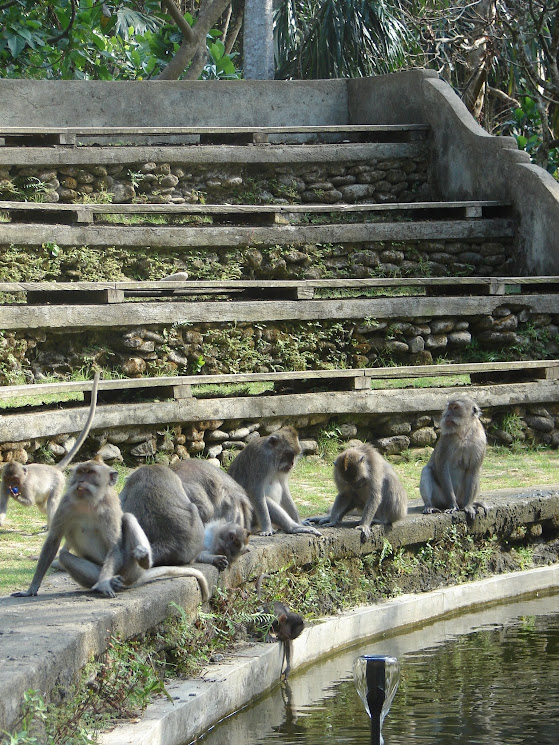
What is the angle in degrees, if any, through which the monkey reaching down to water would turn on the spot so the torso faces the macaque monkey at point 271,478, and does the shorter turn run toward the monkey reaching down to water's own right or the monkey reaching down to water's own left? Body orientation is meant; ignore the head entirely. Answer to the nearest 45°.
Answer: approximately 135° to the monkey reaching down to water's own left

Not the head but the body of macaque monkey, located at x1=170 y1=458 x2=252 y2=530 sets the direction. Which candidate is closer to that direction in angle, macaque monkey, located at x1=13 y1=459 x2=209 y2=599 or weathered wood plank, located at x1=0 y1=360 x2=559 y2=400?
the weathered wood plank

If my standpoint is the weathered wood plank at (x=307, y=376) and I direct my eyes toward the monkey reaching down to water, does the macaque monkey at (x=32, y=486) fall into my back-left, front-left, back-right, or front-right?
front-right

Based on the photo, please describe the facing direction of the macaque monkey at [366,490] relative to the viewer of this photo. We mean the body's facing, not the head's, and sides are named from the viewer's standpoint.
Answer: facing the viewer and to the left of the viewer

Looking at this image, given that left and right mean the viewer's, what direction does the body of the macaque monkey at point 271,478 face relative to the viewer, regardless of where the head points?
facing the viewer and to the right of the viewer

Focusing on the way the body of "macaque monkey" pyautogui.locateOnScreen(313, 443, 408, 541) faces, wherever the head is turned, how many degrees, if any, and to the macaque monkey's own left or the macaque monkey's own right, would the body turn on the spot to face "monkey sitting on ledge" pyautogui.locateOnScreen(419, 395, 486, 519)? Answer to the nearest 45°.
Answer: approximately 180°

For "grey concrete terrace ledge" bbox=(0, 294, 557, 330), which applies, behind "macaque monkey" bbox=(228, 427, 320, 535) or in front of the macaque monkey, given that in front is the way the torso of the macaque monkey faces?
behind

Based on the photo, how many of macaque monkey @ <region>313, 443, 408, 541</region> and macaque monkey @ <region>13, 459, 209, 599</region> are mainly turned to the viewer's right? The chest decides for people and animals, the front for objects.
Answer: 0

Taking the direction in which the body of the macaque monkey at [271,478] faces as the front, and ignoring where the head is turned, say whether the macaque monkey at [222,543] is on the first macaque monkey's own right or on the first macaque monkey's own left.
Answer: on the first macaque monkey's own right

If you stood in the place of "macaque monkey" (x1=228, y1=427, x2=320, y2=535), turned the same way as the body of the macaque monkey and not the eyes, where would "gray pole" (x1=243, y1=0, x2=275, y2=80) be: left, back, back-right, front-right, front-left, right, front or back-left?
back-left
